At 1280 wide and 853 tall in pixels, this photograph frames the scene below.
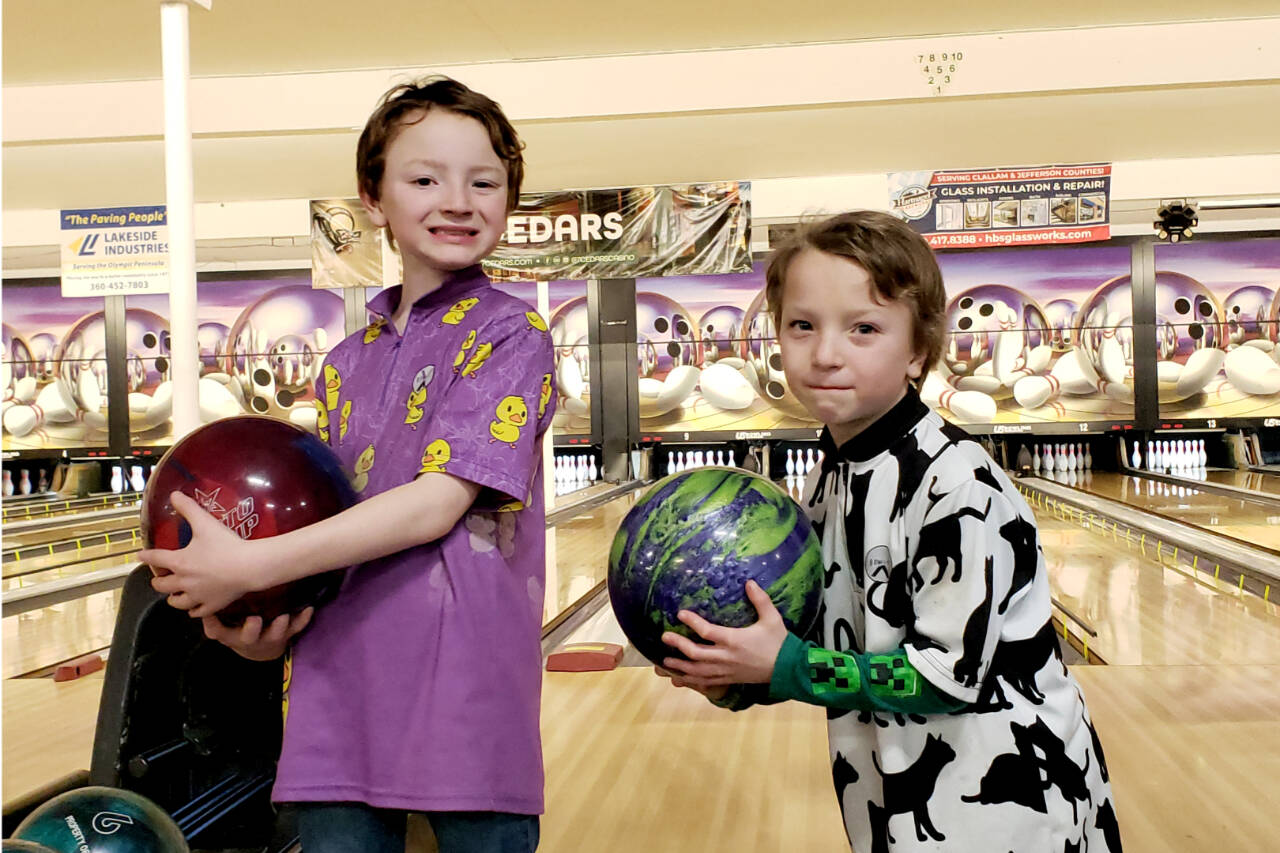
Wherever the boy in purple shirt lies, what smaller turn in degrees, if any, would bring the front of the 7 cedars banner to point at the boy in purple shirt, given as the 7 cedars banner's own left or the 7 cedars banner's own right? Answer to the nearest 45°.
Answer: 0° — it already faces them

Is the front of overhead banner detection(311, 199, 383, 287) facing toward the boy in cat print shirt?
yes

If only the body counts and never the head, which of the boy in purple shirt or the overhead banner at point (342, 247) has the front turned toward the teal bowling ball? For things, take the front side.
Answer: the overhead banner

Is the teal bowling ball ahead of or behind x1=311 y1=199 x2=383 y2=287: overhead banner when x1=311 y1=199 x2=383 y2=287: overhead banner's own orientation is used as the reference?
ahead

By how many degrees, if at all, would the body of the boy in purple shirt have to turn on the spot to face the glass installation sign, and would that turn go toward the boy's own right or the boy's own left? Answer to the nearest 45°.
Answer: approximately 180°

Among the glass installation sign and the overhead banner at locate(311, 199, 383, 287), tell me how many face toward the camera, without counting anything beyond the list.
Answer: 2

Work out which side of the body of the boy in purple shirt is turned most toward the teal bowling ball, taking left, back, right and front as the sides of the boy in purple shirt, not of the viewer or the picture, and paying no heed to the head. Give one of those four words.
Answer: right

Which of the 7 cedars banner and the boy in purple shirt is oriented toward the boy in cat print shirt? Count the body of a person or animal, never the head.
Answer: the 7 cedars banner

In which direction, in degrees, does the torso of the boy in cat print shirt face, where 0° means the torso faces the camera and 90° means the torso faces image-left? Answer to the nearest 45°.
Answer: approximately 45°

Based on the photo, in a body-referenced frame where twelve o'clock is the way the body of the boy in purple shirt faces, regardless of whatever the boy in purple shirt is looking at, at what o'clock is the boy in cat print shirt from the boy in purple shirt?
The boy in cat print shirt is roughly at 8 o'clock from the boy in purple shirt.

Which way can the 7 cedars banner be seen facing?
toward the camera

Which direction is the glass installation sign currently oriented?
toward the camera

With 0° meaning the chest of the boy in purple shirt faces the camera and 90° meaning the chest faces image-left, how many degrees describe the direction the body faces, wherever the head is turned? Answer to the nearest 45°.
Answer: approximately 45°

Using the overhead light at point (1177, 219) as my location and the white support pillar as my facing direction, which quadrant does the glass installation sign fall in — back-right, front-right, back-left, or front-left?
front-right

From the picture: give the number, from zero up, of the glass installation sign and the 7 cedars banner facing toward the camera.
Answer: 2

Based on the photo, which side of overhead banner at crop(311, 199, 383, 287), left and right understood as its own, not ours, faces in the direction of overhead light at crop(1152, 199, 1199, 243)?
left

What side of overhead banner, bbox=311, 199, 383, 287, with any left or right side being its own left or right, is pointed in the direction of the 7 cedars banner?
left

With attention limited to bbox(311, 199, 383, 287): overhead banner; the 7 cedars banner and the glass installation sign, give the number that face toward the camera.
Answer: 3

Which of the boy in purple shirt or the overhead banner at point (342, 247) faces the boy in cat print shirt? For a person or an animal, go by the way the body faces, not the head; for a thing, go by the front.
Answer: the overhead banner
